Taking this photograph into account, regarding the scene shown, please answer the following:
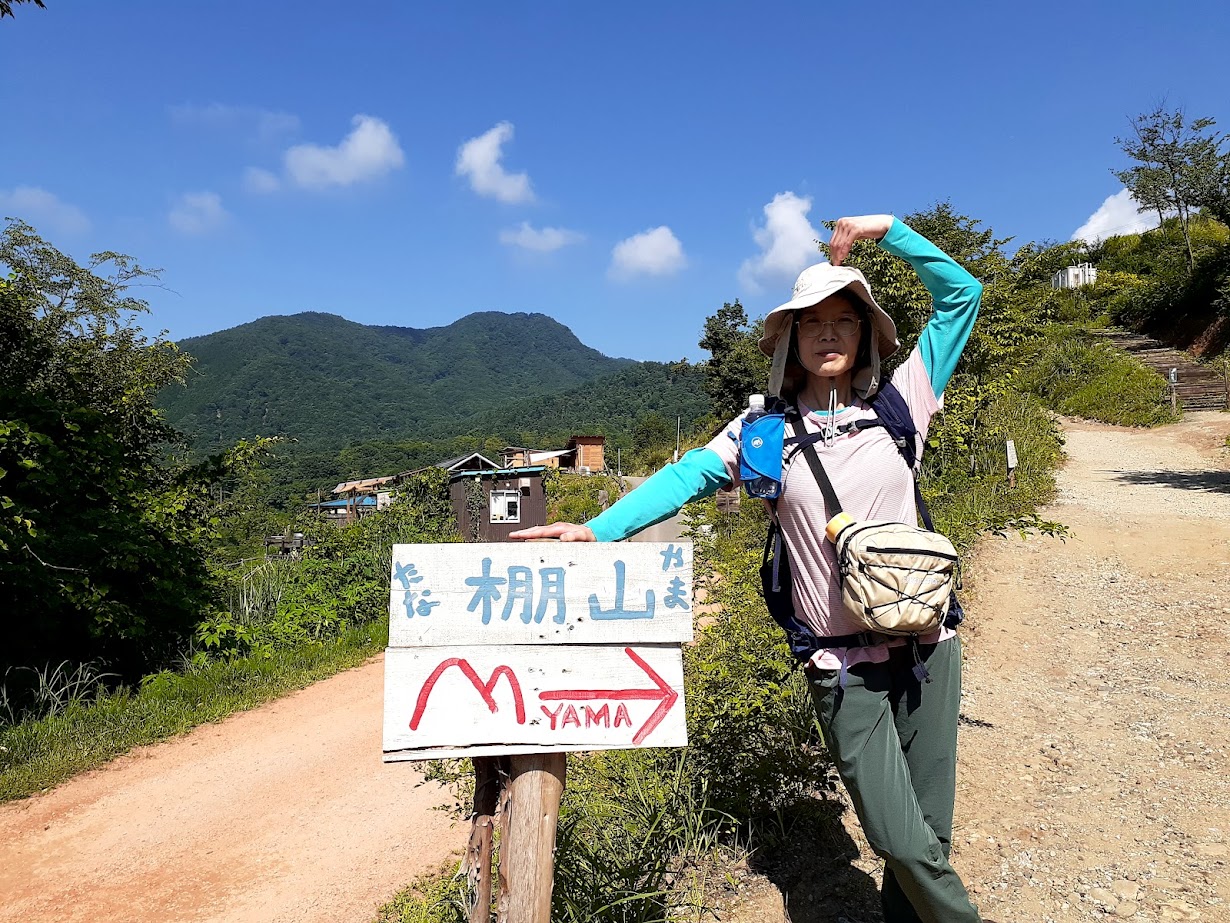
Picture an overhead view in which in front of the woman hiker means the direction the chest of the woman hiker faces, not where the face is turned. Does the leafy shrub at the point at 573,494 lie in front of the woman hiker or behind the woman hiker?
behind

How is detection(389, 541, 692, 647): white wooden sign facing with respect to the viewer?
toward the camera

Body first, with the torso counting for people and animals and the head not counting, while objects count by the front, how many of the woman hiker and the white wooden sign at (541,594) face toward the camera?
2

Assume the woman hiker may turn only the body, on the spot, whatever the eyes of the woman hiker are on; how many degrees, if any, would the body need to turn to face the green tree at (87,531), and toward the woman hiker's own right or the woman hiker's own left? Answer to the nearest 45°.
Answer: approximately 135° to the woman hiker's own right

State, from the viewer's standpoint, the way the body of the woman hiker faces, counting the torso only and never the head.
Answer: toward the camera

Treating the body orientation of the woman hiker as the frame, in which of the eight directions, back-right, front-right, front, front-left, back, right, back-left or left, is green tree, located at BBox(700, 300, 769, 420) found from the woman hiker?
back

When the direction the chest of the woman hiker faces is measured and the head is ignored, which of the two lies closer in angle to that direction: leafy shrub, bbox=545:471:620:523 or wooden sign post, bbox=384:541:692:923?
the wooden sign post

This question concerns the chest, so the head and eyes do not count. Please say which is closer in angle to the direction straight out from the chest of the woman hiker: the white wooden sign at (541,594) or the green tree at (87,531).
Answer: the white wooden sign

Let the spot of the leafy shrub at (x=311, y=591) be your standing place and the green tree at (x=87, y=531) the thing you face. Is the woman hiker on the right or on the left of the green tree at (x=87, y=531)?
left

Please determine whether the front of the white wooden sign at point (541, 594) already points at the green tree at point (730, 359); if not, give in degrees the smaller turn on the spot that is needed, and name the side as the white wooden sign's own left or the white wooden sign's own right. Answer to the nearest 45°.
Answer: approximately 180°

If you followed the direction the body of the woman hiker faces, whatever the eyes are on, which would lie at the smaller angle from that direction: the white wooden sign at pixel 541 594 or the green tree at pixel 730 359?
the white wooden sign

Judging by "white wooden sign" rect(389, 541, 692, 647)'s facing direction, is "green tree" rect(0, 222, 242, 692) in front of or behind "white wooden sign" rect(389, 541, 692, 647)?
behind
